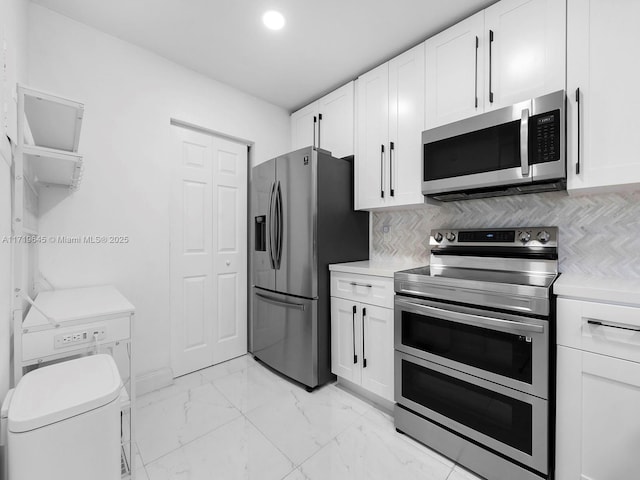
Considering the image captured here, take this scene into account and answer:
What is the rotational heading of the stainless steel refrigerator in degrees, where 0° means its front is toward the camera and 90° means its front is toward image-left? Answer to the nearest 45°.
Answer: approximately 45°

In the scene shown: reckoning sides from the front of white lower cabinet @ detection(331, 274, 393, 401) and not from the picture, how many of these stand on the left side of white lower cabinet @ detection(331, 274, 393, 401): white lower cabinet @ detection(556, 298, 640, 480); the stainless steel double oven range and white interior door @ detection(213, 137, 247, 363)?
2

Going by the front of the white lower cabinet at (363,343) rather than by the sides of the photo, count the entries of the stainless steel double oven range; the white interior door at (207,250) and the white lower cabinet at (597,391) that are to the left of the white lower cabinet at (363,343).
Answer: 2

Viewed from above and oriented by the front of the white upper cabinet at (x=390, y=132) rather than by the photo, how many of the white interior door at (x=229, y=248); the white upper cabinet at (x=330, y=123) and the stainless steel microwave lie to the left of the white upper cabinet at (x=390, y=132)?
1

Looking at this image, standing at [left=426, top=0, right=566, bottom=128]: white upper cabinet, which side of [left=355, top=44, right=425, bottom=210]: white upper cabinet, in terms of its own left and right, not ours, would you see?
left

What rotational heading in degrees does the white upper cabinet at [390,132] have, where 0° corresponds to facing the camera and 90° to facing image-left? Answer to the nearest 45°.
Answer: approximately 45°

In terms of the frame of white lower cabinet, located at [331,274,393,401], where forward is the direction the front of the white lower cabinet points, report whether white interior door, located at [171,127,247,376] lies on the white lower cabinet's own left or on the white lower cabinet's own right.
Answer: on the white lower cabinet's own right

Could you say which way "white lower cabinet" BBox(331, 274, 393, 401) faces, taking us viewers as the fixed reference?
facing the viewer and to the left of the viewer
